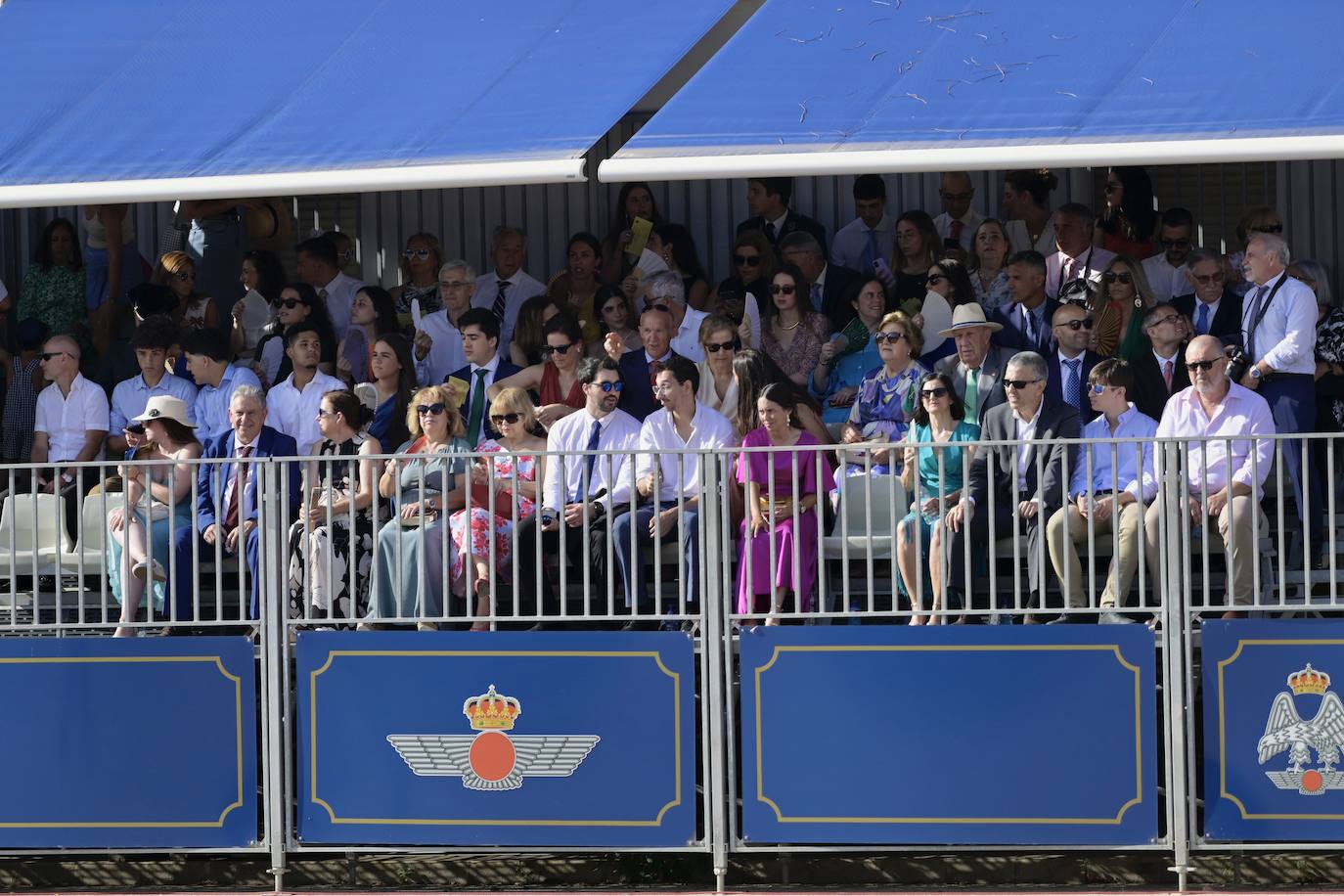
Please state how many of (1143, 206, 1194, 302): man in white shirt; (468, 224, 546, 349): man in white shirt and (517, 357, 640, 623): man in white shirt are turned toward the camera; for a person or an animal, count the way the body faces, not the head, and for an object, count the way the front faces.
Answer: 3

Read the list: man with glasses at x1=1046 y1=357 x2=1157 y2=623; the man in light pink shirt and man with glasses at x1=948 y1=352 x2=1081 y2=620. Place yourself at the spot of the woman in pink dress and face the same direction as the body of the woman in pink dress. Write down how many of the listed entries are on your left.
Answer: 3

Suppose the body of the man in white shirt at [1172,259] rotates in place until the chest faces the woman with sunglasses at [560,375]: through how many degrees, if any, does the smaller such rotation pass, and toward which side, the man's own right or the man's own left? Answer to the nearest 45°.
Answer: approximately 45° to the man's own right

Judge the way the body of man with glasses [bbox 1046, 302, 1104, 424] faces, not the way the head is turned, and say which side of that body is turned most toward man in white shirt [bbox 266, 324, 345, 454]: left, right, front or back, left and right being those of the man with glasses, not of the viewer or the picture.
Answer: right

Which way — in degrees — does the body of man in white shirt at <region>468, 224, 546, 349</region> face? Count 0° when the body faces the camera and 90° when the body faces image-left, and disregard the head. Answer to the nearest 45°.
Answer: approximately 0°

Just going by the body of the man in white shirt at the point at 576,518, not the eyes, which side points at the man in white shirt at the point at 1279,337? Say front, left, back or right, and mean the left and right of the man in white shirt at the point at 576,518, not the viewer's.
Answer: left

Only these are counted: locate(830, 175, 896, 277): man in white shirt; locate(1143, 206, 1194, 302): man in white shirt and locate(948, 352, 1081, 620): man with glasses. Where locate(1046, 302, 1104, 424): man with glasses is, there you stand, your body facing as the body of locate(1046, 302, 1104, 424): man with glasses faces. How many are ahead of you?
1

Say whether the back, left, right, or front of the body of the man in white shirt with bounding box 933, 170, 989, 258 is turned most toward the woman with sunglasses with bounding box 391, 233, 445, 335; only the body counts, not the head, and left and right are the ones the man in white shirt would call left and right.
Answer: right

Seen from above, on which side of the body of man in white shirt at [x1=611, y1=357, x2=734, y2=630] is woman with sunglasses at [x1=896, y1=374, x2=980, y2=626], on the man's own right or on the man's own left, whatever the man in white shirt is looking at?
on the man's own left
